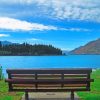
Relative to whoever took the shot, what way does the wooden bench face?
facing away from the viewer
